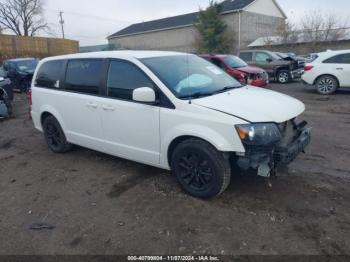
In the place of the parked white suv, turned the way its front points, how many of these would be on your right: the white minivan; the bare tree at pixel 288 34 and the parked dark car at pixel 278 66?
1

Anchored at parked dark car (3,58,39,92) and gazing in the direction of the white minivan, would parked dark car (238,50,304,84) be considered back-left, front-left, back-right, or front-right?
front-left

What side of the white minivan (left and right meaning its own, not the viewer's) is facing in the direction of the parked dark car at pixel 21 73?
back

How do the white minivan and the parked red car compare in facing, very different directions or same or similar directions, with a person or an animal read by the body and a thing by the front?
same or similar directions

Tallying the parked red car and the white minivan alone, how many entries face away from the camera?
0

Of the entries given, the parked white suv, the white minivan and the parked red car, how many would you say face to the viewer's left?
0

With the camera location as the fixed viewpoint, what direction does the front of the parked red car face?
facing the viewer and to the right of the viewer

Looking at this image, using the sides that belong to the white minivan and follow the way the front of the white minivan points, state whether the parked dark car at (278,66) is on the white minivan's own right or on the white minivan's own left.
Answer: on the white minivan's own left

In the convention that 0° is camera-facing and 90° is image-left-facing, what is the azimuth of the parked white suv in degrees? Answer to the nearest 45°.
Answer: approximately 270°

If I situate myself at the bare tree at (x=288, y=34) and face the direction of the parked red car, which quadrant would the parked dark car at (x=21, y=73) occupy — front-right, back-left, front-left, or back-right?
front-right

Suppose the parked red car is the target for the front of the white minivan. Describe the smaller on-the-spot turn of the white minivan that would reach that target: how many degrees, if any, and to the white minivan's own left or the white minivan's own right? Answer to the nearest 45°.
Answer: approximately 135° to the white minivan's own left

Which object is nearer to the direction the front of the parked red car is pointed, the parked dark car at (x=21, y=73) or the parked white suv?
the parked white suv

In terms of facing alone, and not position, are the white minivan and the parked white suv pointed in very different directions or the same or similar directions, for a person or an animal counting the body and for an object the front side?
same or similar directions

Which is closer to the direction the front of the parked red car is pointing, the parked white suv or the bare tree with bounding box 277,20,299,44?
the parked white suv

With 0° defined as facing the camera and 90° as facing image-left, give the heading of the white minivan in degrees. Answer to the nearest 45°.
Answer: approximately 315°

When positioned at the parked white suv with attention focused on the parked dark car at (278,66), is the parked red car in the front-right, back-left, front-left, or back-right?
front-left
